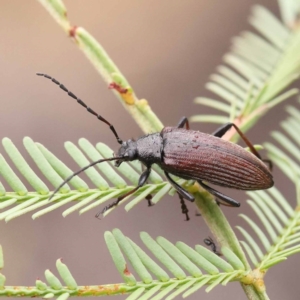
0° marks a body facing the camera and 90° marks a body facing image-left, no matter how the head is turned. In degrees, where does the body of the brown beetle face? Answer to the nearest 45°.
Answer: approximately 90°

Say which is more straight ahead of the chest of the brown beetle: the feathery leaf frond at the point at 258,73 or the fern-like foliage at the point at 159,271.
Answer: the fern-like foliage

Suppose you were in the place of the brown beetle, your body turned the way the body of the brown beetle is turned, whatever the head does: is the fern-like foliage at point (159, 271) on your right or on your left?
on your left
